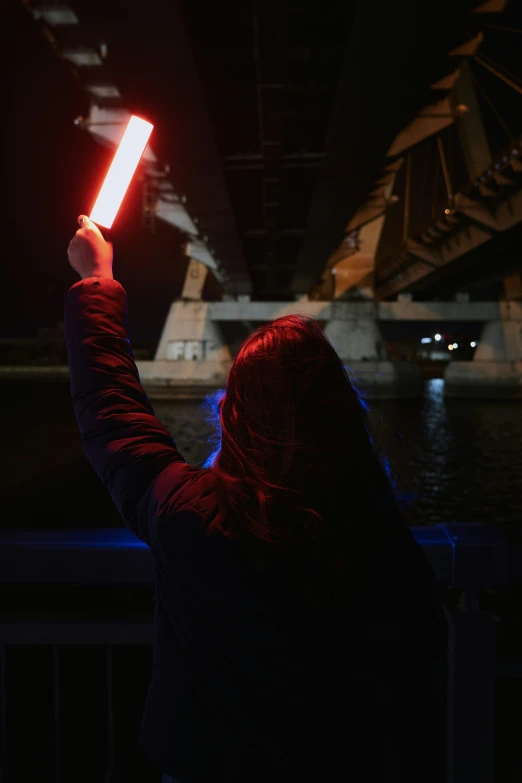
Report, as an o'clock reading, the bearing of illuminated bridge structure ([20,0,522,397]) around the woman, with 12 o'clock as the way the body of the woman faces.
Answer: The illuminated bridge structure is roughly at 12 o'clock from the woman.

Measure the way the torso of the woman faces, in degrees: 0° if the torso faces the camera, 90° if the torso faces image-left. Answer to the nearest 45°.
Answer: approximately 180°

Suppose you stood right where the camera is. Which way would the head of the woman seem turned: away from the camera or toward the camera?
away from the camera

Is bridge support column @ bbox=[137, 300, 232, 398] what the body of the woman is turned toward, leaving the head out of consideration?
yes
